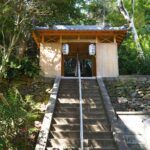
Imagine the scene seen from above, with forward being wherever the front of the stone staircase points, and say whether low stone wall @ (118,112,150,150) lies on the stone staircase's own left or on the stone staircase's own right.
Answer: on the stone staircase's own left

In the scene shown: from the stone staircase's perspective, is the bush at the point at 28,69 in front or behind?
behind

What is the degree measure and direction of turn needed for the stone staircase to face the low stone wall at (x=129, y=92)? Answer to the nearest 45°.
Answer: approximately 135° to its left

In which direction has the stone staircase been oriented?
toward the camera

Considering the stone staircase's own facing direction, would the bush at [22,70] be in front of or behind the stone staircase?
behind

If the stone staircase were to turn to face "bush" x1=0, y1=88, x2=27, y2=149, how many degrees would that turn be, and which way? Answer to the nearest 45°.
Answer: approximately 45° to its right
